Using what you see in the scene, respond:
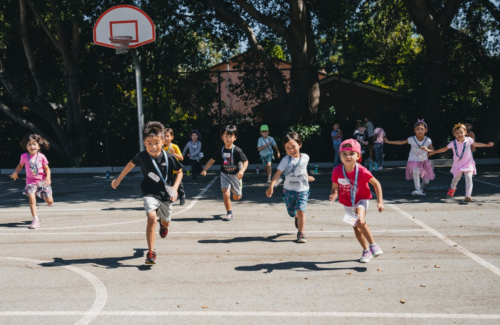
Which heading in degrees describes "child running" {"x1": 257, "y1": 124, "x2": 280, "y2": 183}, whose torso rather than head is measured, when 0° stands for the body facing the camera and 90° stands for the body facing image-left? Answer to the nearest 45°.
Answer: approximately 0°

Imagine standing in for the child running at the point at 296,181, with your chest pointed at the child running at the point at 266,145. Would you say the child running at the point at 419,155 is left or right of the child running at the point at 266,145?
right

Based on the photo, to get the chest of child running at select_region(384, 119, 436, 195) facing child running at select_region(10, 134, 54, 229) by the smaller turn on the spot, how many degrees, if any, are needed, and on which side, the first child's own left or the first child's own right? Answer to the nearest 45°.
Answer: approximately 45° to the first child's own right

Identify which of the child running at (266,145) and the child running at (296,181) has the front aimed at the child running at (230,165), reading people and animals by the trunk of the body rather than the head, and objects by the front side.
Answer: the child running at (266,145)

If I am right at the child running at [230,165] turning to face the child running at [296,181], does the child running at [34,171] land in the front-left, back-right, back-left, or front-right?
back-right

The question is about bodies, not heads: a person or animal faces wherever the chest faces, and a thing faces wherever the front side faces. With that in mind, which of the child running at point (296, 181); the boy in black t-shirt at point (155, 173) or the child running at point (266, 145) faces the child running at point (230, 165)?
the child running at point (266, 145)

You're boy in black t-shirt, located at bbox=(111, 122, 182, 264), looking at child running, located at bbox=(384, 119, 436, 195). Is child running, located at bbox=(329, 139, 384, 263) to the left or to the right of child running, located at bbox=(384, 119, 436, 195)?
right

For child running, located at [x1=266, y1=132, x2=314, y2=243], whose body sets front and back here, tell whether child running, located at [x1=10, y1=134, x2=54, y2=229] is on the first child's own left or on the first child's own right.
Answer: on the first child's own right

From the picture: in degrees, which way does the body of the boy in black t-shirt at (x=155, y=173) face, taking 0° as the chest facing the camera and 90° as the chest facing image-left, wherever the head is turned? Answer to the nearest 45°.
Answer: approximately 0°

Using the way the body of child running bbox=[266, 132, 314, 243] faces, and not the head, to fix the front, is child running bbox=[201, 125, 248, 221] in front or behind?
behind

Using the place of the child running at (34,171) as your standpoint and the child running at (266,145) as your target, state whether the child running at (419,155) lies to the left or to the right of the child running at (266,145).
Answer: right
